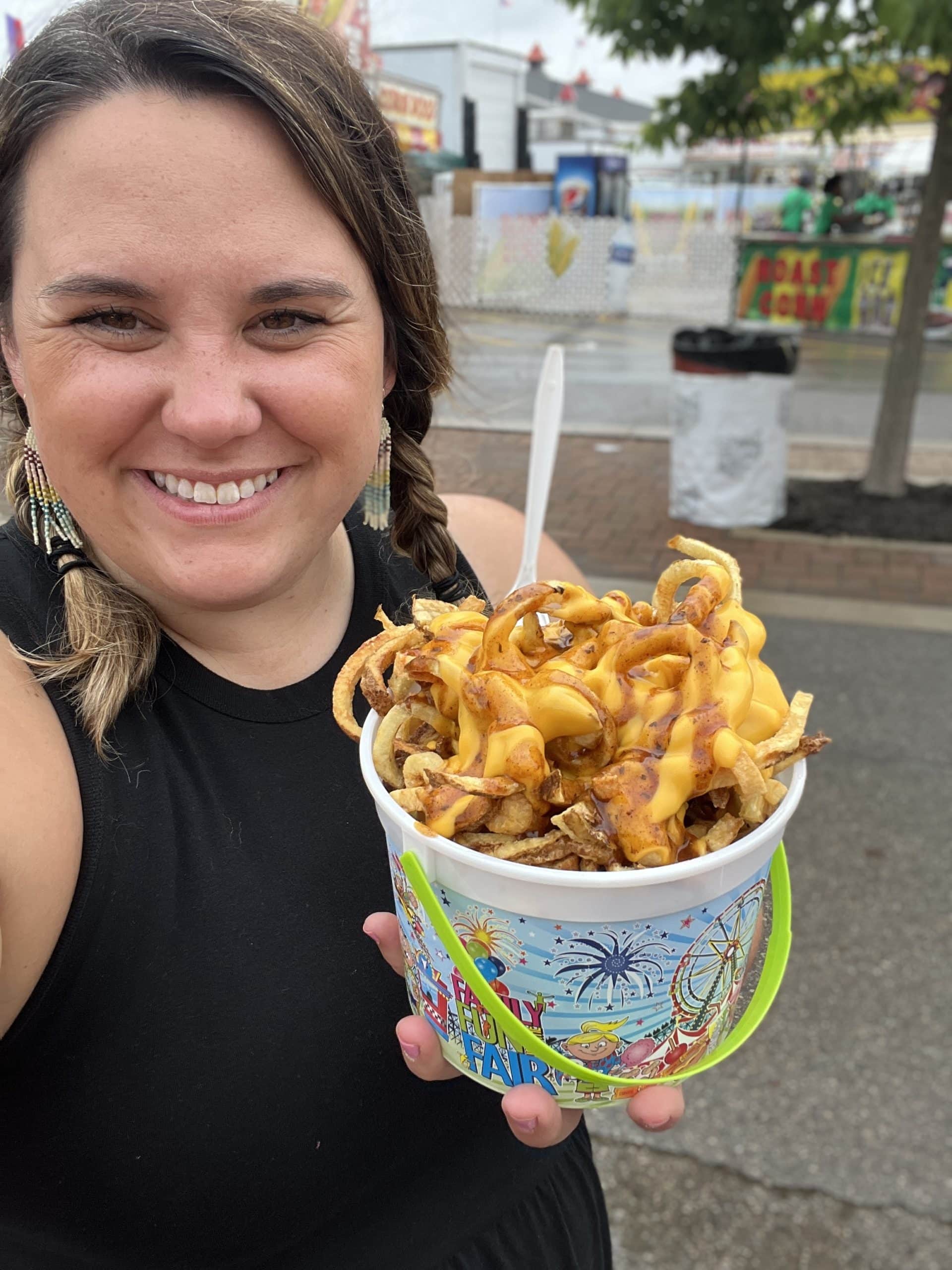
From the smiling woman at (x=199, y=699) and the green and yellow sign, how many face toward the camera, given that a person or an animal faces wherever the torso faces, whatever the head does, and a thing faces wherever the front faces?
2

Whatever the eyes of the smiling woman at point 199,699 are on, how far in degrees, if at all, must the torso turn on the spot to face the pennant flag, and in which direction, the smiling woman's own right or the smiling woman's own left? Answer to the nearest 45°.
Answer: approximately 180°

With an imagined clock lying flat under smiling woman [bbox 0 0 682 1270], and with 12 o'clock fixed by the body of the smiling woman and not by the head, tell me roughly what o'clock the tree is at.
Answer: The tree is roughly at 7 o'clock from the smiling woman.

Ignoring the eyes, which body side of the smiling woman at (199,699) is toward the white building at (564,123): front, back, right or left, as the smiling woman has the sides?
back

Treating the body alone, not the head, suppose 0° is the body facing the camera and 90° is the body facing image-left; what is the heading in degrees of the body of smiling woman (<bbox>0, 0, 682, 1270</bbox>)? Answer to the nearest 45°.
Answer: approximately 0°

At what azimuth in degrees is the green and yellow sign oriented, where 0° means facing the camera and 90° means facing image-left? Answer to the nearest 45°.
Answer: approximately 0°

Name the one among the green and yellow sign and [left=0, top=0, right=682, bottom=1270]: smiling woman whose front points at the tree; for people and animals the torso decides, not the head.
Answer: the green and yellow sign

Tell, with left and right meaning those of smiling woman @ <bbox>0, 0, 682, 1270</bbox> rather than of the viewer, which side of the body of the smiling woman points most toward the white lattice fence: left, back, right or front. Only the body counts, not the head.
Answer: back

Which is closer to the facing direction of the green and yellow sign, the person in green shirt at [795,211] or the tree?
the tree

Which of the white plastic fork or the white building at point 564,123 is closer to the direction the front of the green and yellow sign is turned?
the white plastic fork

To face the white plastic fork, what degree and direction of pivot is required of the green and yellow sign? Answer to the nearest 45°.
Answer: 0° — it already faces it

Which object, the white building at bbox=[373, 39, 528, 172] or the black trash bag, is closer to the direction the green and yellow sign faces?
the black trash bag
